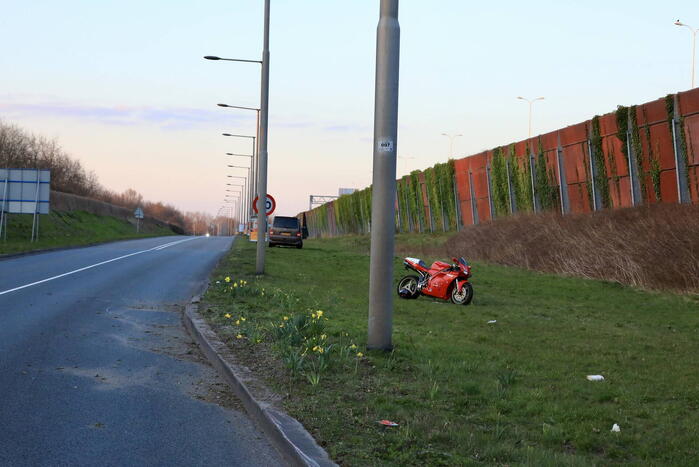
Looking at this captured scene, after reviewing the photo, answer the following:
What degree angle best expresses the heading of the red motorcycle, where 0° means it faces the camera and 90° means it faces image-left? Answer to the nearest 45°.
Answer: approximately 315°

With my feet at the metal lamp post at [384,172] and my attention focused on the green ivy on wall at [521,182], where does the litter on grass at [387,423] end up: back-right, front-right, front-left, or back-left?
back-right
